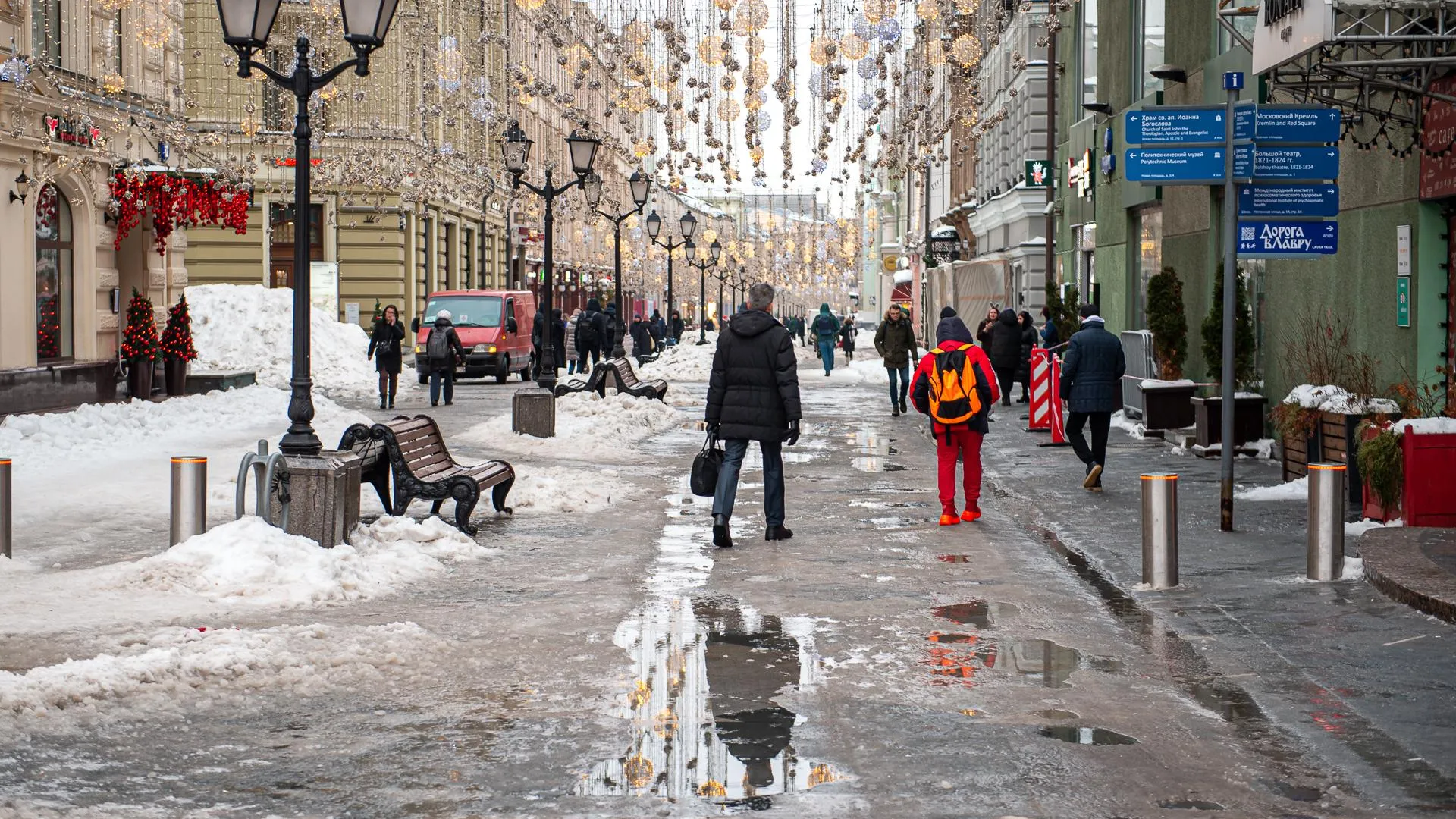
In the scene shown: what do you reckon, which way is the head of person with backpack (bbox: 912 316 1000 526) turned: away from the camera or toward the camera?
away from the camera

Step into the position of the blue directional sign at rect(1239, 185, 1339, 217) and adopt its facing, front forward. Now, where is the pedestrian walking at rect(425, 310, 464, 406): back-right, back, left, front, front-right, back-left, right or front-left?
back-right

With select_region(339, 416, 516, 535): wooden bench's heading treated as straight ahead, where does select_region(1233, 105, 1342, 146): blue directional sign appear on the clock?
The blue directional sign is roughly at 11 o'clock from the wooden bench.

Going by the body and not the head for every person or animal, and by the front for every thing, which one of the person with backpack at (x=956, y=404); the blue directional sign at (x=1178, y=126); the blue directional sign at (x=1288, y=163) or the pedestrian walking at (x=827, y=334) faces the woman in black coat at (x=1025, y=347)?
the person with backpack

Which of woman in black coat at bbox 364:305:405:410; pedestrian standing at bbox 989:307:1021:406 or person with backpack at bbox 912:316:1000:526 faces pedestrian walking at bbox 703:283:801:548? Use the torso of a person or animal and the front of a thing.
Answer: the woman in black coat

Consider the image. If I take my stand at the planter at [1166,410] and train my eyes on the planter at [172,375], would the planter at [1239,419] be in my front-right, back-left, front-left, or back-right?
back-left

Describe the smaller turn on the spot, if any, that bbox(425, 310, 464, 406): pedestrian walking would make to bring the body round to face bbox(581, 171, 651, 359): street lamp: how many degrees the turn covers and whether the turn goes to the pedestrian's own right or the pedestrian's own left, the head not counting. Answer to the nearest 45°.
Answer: approximately 45° to the pedestrian's own right

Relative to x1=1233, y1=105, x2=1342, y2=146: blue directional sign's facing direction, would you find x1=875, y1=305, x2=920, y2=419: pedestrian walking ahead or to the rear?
to the rear
